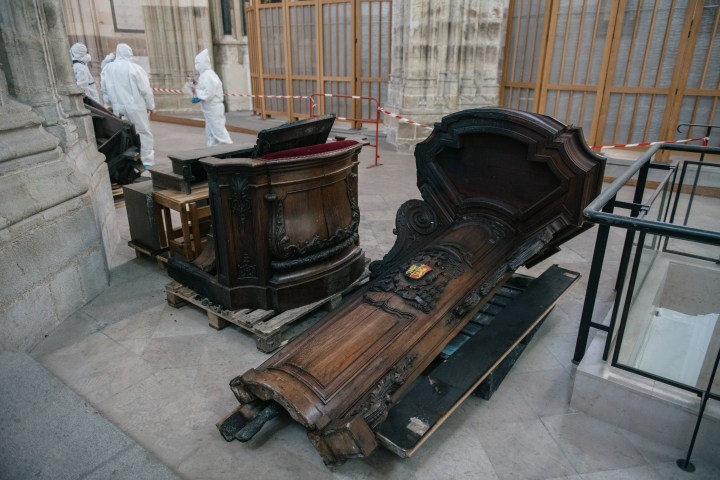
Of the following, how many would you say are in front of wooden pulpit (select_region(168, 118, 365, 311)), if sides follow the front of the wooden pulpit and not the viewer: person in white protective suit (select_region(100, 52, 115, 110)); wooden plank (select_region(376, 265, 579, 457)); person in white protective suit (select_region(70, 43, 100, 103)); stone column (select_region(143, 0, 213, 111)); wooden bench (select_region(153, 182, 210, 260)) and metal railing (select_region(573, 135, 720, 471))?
2

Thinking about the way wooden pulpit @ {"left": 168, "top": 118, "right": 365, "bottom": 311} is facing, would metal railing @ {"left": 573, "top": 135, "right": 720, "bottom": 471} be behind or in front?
in front

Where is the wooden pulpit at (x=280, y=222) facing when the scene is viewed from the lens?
facing the viewer and to the right of the viewer

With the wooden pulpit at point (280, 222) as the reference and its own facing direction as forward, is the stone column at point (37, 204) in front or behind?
behind

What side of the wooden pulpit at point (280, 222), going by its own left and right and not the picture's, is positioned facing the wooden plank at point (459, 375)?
front

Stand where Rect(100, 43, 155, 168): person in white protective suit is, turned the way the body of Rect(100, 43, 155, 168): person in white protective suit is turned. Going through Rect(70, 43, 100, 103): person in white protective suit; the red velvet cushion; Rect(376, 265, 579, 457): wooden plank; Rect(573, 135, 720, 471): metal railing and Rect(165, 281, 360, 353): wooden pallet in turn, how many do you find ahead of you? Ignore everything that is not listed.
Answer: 1

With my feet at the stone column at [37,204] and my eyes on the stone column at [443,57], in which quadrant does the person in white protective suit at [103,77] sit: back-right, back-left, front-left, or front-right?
front-left

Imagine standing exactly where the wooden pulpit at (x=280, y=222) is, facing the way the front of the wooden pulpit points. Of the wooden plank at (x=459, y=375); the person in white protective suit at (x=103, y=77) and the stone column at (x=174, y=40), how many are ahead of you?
1
